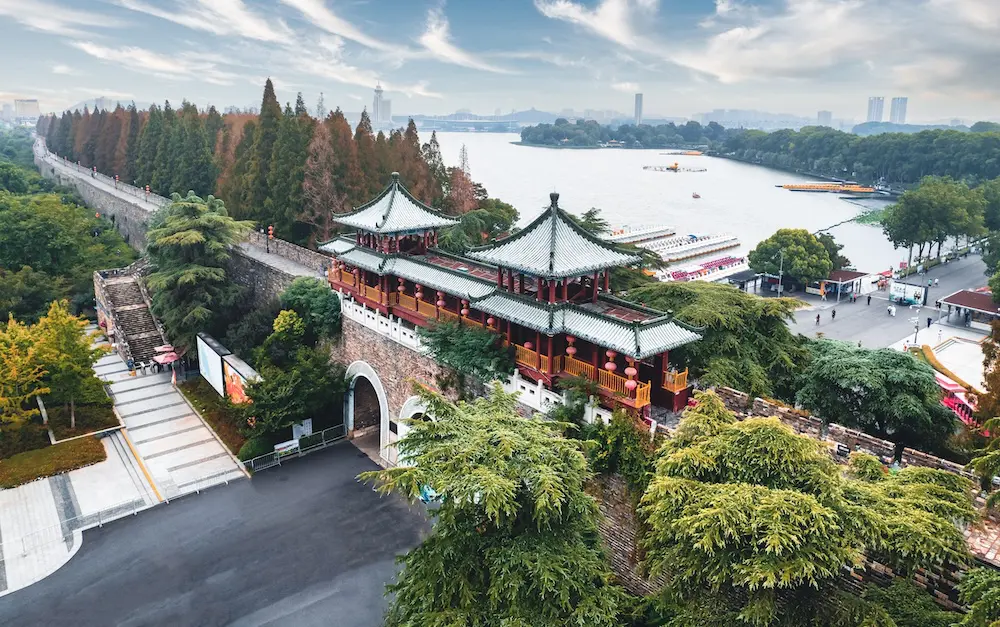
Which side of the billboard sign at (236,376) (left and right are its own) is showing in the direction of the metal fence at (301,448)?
left

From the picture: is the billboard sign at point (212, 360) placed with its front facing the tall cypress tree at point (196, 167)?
no

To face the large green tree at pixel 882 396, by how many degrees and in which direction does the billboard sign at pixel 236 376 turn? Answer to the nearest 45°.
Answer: approximately 90° to its left

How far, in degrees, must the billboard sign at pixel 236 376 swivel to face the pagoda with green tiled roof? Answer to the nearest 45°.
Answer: approximately 90° to its left

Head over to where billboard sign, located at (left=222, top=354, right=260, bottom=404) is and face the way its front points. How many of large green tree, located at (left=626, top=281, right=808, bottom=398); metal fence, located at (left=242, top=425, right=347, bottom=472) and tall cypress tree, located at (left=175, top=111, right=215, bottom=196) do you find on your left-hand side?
2

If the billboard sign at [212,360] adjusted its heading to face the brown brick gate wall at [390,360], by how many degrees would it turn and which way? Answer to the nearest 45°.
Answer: approximately 90° to its left

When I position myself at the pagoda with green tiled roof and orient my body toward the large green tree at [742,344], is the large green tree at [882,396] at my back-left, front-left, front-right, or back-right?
front-right

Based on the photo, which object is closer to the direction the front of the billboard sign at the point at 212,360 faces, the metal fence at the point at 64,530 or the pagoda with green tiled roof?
the metal fence

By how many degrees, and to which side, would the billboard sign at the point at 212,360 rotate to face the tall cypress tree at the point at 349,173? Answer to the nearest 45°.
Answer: approximately 180°

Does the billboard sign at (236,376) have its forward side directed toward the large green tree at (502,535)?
no

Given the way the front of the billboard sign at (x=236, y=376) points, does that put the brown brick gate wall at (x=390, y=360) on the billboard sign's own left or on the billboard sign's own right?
on the billboard sign's own left

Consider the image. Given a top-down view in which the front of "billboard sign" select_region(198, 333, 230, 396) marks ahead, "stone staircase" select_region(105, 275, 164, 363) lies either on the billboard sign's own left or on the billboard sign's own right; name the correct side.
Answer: on the billboard sign's own right

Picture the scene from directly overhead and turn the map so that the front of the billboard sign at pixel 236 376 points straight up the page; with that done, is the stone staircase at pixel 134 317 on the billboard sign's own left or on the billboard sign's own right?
on the billboard sign's own right

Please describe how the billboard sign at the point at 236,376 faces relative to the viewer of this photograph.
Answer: facing the viewer and to the left of the viewer

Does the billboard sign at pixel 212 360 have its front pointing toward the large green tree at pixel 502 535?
no

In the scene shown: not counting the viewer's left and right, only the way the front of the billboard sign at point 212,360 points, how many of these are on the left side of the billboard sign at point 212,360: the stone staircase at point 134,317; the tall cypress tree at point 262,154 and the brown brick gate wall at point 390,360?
1

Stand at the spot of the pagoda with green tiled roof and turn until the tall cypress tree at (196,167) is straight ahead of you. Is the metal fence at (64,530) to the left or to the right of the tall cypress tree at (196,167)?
left

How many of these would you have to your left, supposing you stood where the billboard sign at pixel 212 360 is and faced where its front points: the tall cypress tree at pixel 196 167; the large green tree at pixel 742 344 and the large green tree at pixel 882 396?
2
